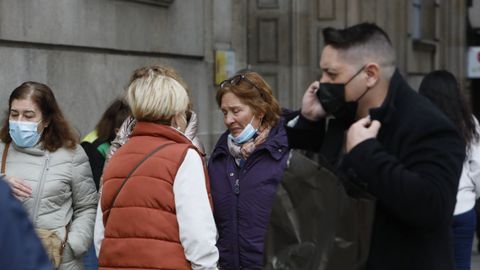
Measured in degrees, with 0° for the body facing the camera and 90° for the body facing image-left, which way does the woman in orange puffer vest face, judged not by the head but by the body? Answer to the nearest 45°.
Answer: approximately 225°

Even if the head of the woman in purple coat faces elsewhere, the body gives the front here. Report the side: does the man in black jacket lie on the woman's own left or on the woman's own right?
on the woman's own left

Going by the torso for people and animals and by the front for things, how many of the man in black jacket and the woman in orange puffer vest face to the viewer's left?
1

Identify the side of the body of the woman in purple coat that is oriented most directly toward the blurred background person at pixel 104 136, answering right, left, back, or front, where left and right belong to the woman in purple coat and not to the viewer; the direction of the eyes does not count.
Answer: right

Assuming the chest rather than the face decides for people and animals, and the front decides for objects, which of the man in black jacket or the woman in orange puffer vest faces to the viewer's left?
the man in black jacket

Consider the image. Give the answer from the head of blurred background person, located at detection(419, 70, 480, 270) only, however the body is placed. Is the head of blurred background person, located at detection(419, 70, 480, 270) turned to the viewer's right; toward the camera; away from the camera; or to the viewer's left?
away from the camera

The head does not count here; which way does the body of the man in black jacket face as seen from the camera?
to the viewer's left

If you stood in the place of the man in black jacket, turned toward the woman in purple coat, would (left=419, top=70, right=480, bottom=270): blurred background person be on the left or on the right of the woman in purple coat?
right

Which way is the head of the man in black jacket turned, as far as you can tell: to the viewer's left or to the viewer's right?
to the viewer's left

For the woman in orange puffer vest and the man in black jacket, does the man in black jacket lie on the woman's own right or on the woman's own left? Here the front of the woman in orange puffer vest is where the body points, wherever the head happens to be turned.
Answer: on the woman's own right

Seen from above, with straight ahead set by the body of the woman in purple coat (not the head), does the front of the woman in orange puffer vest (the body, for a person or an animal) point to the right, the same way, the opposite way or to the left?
the opposite way

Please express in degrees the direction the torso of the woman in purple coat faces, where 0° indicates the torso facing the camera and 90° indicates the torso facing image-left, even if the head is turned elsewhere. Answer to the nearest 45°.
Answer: approximately 45°
